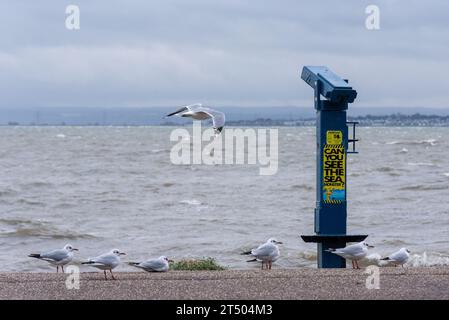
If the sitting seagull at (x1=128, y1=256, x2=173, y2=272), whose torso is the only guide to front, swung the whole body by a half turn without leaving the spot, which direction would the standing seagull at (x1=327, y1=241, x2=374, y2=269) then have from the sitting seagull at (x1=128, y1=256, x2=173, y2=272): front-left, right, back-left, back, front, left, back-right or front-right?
back

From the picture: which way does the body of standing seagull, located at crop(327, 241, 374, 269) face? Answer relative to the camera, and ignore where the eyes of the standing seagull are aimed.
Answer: to the viewer's right

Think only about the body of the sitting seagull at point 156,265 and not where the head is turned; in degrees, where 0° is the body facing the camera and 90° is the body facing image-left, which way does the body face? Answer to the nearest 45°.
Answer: approximately 270°
